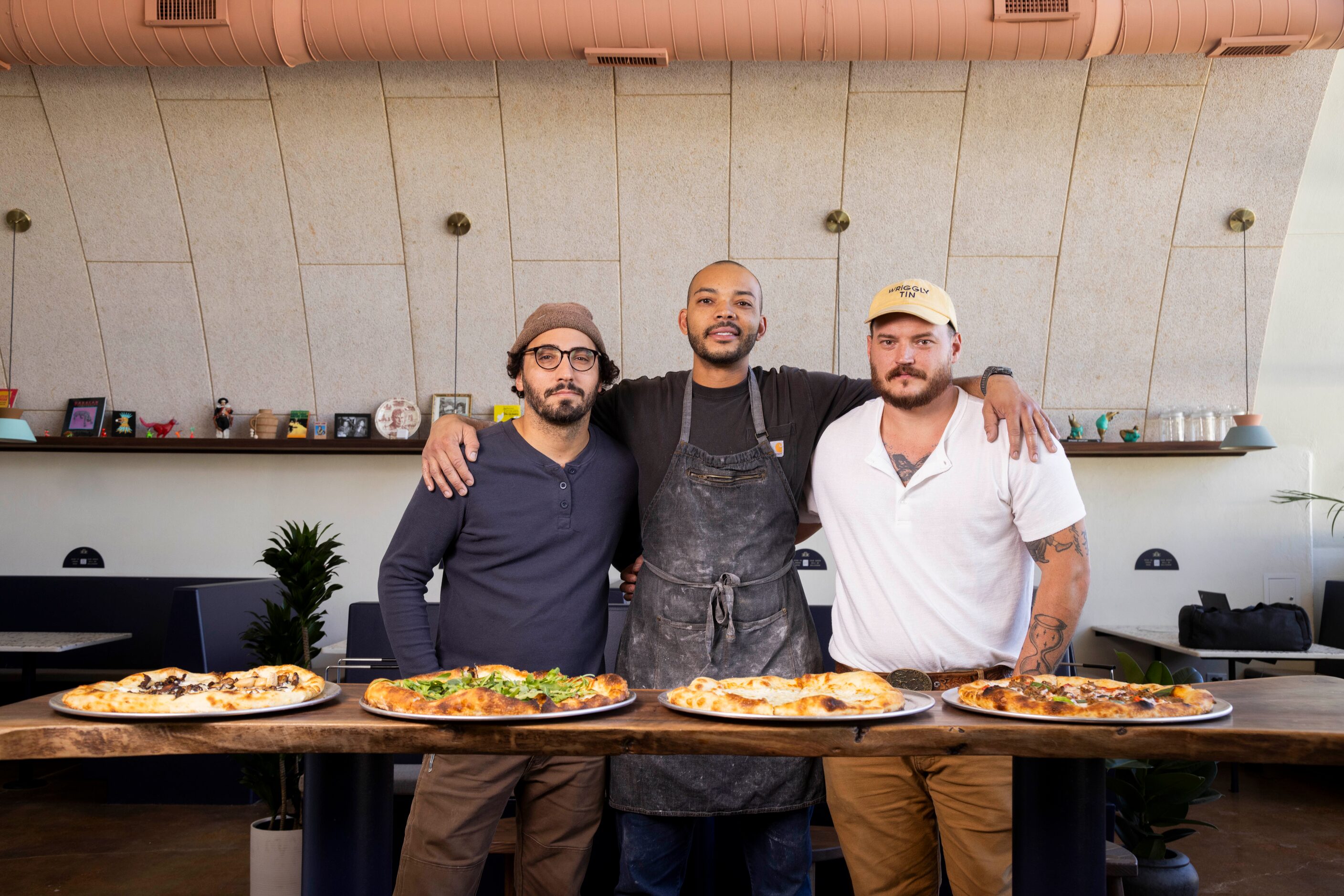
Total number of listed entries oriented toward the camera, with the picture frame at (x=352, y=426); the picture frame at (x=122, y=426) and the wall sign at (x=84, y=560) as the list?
3

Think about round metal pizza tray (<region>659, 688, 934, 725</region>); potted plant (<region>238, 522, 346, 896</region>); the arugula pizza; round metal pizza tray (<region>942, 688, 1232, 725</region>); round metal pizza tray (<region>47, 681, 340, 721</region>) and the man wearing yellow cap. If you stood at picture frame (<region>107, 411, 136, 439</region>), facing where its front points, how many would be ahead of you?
6

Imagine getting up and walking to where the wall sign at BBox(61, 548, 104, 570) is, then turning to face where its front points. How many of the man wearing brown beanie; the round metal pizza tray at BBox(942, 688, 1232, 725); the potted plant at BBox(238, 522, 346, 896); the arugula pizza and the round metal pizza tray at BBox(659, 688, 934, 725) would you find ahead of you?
5

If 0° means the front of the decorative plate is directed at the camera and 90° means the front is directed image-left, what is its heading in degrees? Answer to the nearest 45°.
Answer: approximately 0°

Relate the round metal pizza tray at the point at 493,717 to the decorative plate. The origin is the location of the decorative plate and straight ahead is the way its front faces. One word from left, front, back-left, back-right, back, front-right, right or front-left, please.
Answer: front

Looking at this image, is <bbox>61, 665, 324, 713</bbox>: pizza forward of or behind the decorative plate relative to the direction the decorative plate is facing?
forward

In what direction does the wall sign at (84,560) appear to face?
toward the camera

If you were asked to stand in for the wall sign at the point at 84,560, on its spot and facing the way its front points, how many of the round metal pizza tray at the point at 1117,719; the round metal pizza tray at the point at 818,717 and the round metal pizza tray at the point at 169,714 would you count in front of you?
3

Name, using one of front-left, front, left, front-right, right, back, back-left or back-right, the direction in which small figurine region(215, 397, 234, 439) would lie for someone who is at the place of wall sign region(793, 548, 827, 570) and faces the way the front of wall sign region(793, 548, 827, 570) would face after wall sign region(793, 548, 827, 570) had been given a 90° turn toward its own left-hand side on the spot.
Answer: back

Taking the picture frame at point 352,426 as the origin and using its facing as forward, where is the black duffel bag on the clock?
The black duffel bag is roughly at 10 o'clock from the picture frame.

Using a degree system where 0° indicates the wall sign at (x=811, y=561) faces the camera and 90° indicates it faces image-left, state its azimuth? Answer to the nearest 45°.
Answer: approximately 0°

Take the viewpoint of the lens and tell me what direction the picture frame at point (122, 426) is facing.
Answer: facing the viewer
